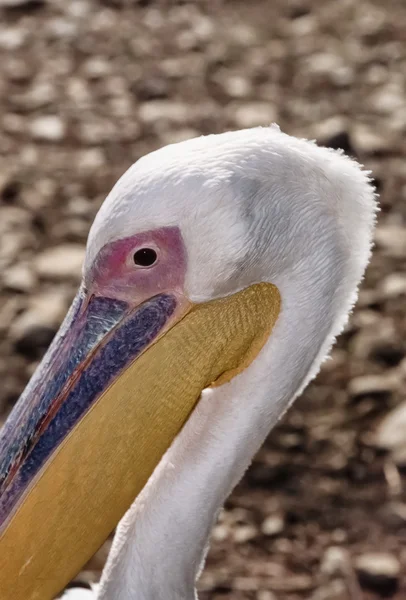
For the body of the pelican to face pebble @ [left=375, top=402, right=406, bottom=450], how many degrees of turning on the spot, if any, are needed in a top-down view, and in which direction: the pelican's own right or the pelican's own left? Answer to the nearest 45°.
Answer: approximately 135° to the pelican's own right

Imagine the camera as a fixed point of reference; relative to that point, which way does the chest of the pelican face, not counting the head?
to the viewer's left

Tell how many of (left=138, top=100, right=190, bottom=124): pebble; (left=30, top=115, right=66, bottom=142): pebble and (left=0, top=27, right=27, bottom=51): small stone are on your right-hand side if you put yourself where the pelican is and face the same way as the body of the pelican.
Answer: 3

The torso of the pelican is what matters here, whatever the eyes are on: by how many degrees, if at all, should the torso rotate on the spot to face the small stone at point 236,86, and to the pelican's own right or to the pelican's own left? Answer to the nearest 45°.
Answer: approximately 90° to the pelican's own right

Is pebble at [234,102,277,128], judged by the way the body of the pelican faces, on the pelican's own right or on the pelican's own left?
on the pelican's own right
